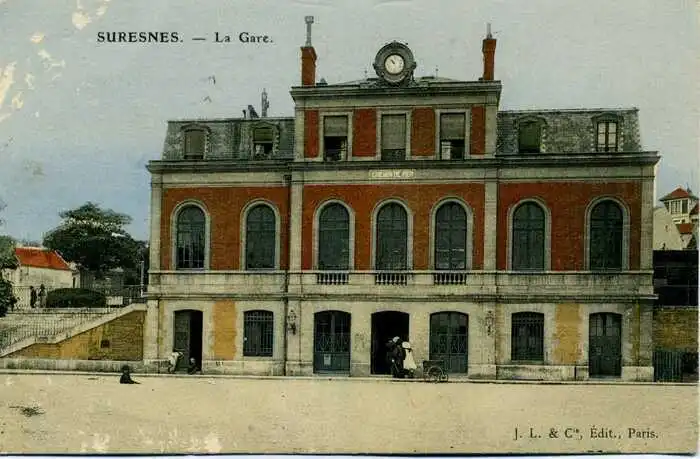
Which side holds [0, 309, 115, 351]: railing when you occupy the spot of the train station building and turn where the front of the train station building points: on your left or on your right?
on your right

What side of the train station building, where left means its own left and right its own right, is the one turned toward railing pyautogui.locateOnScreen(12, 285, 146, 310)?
right

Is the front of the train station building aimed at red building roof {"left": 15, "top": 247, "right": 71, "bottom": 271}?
no

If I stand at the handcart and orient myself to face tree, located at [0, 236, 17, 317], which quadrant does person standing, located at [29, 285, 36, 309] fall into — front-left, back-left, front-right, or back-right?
front-right

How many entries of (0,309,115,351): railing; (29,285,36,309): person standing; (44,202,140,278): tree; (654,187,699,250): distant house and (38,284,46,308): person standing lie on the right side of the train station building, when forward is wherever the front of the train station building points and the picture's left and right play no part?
4

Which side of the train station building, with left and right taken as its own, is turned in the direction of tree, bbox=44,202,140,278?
right

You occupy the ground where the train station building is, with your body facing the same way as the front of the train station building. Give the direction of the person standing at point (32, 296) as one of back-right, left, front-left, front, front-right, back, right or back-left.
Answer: right

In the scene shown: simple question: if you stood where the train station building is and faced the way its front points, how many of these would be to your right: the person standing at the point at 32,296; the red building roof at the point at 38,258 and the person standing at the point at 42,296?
3

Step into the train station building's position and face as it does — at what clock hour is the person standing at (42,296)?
The person standing is roughly at 3 o'clock from the train station building.

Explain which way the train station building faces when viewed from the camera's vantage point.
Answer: facing the viewer
